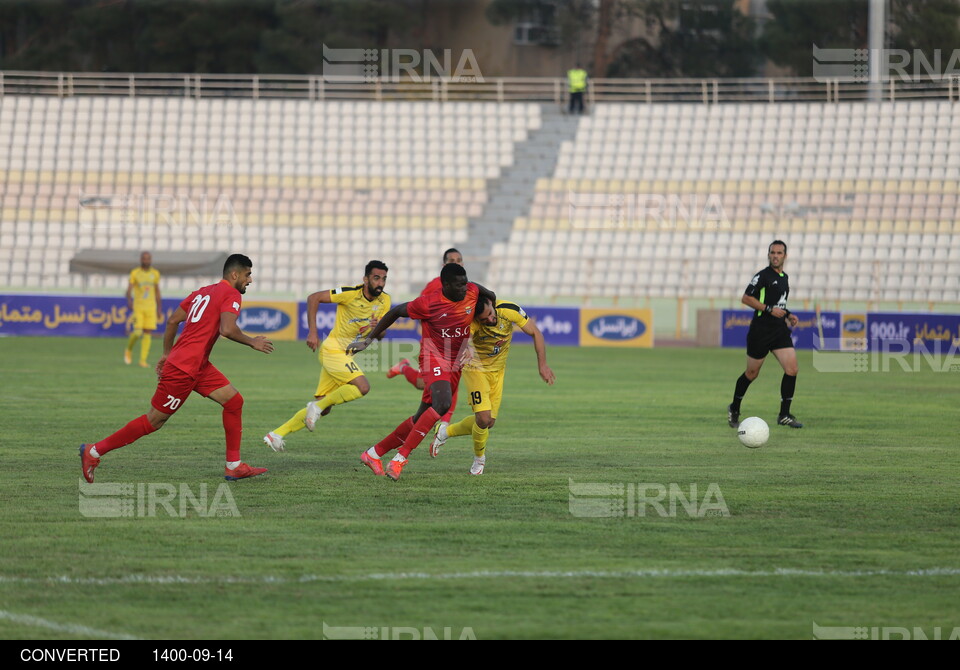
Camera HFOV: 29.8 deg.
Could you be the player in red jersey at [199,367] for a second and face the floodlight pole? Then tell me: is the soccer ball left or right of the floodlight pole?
right

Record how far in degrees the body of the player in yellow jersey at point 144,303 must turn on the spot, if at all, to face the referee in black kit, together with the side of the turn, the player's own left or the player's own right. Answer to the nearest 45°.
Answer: approximately 45° to the player's own left

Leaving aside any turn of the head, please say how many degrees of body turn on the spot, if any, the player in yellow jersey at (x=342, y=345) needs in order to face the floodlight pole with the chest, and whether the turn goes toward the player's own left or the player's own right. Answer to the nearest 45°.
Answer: approximately 90° to the player's own left

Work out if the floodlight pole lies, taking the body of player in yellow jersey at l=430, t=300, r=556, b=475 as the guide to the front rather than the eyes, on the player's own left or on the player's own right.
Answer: on the player's own left

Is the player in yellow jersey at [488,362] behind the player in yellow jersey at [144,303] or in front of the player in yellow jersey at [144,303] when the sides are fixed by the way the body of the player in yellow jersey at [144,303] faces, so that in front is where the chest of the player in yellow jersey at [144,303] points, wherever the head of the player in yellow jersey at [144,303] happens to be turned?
in front

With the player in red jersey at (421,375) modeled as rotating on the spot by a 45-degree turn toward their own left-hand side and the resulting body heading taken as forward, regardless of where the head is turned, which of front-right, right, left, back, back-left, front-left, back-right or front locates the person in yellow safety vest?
left
